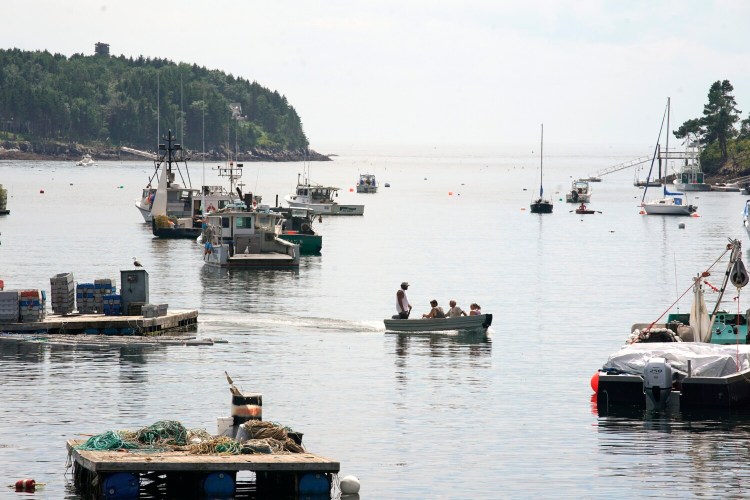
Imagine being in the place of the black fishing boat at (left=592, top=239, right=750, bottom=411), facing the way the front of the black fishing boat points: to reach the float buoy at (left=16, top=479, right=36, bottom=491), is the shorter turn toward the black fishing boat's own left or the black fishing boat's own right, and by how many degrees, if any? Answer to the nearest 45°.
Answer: approximately 135° to the black fishing boat's own left

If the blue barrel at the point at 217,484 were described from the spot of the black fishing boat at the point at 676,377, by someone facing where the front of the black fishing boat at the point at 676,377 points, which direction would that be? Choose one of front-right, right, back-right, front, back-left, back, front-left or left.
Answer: back-left

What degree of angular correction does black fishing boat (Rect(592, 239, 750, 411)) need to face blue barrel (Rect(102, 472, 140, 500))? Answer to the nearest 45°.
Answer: approximately 135° to its left

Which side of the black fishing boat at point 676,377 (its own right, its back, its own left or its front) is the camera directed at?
back

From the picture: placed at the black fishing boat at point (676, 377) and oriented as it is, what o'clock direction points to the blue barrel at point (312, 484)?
The blue barrel is roughly at 7 o'clock from the black fishing boat.

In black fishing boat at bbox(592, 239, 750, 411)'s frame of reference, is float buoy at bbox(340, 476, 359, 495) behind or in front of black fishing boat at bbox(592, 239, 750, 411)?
behind

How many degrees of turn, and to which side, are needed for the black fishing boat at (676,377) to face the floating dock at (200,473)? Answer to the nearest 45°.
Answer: approximately 135° to its left

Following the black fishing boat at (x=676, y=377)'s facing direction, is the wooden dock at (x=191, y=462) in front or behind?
behind
